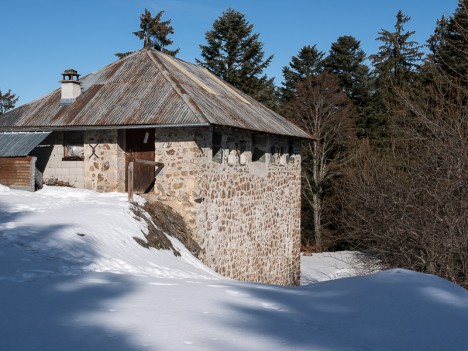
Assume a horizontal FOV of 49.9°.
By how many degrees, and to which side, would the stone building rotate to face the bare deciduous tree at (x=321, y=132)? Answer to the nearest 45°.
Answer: approximately 180°

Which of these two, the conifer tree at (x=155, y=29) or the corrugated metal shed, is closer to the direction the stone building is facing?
the corrugated metal shed

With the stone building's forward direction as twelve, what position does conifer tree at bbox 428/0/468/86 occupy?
The conifer tree is roughly at 7 o'clock from the stone building.

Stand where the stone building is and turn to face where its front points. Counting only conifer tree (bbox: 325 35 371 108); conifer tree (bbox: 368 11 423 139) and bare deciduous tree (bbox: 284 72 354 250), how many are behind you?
3

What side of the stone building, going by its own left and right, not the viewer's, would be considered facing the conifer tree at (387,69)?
back

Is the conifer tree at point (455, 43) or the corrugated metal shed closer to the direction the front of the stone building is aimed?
the corrugated metal shed

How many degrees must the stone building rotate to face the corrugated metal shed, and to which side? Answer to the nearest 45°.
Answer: approximately 45° to its right

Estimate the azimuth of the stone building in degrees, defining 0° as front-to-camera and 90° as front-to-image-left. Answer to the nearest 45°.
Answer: approximately 45°

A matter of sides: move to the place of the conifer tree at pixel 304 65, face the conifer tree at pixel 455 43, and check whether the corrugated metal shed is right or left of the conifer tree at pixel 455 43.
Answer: right

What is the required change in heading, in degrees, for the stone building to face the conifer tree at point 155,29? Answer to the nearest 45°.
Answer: approximately 135° to its right

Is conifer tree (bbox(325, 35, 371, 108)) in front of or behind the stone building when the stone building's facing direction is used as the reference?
behind

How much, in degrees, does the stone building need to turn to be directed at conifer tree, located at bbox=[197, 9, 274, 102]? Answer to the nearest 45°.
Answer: approximately 135° to its right
